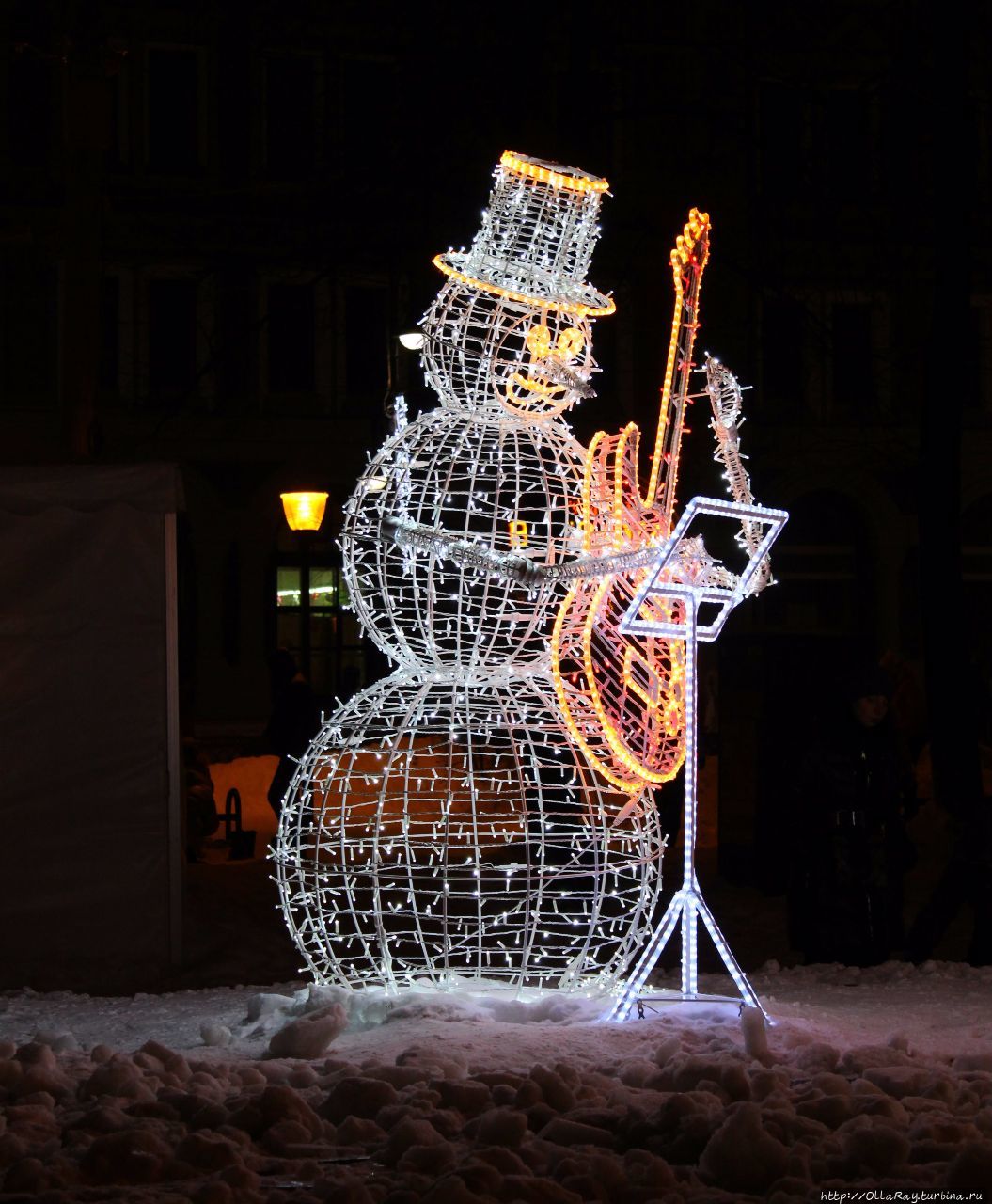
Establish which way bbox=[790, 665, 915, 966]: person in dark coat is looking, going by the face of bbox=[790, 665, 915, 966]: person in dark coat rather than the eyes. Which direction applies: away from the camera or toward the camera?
toward the camera

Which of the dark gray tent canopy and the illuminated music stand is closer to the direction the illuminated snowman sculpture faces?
the illuminated music stand

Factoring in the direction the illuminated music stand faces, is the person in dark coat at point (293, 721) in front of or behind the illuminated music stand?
in front

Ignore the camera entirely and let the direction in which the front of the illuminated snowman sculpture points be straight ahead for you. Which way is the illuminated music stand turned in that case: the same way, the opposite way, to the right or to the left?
the opposite way

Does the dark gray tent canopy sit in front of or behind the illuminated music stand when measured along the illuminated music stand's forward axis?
in front

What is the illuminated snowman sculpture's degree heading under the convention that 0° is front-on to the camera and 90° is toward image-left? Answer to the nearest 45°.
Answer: approximately 315°

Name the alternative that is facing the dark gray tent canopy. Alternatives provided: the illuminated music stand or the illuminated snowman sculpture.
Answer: the illuminated music stand

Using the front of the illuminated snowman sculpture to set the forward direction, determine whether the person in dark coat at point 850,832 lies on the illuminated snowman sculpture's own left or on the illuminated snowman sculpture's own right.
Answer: on the illuminated snowman sculpture's own left
